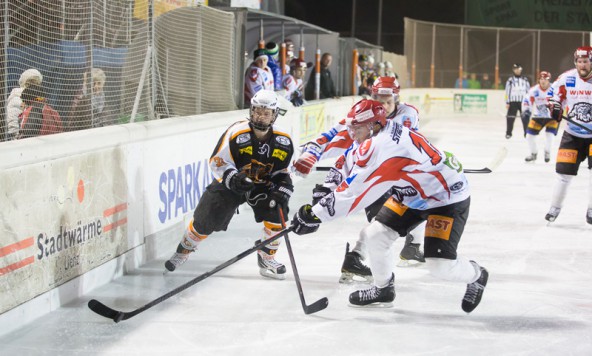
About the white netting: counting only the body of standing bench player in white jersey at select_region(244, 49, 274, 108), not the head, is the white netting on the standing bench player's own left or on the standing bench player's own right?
on the standing bench player's own right

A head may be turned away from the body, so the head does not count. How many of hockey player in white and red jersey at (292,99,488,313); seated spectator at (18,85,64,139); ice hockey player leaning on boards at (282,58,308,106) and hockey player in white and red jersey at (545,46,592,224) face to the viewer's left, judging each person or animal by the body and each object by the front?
1

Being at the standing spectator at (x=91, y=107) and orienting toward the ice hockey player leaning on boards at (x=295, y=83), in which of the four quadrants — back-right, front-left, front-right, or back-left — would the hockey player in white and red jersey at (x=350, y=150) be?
front-right

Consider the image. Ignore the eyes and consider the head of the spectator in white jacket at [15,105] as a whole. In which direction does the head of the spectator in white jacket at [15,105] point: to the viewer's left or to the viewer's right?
to the viewer's right

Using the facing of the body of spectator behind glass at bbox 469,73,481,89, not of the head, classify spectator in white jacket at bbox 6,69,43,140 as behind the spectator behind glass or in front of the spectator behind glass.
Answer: in front

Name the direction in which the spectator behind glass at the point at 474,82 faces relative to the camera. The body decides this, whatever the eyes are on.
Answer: toward the camera

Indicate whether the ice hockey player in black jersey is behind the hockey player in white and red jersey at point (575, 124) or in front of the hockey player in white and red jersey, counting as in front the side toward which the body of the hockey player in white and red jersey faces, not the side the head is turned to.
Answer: in front

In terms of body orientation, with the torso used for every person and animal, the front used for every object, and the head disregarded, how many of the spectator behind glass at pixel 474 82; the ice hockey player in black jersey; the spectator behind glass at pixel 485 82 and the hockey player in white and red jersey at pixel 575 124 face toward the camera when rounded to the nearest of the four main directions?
4

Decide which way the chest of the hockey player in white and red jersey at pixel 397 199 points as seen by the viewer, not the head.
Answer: to the viewer's left

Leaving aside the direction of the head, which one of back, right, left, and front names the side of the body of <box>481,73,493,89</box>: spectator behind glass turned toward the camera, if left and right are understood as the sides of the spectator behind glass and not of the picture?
front

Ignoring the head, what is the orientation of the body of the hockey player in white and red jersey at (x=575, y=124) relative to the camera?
toward the camera
